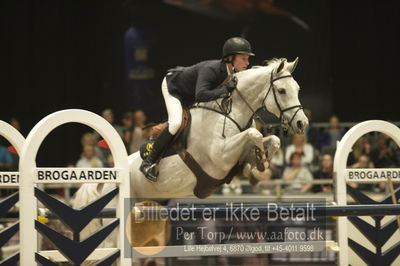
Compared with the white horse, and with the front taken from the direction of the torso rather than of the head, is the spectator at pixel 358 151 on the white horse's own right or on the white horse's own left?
on the white horse's own left

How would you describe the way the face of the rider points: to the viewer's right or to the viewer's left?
to the viewer's right

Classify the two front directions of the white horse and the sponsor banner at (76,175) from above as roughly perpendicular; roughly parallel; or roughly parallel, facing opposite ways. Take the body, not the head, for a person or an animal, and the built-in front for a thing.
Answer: roughly perpendicular

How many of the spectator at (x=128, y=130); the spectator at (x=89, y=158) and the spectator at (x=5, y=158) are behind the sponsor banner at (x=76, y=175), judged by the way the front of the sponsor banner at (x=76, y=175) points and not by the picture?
3

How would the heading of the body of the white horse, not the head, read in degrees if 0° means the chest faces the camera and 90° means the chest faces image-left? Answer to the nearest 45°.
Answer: approximately 270°

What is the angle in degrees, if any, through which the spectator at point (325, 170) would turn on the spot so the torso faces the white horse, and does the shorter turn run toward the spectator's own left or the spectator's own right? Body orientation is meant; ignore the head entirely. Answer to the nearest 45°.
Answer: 0° — they already face it

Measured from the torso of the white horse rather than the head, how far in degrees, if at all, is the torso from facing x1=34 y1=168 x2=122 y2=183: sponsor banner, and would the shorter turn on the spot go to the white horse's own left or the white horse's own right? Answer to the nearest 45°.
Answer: approximately 135° to the white horse's own right

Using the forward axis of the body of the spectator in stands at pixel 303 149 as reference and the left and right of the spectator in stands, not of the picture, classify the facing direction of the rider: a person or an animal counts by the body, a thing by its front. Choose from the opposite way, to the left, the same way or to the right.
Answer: to the left

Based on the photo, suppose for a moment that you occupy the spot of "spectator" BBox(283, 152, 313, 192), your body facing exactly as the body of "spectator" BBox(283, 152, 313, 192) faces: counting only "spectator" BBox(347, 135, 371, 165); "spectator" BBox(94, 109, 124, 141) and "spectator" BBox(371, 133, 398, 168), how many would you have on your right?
1

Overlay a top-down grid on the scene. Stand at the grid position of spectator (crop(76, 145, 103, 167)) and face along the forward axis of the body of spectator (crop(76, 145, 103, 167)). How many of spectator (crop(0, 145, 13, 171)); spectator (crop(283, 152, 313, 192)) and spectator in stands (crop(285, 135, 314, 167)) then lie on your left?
2
